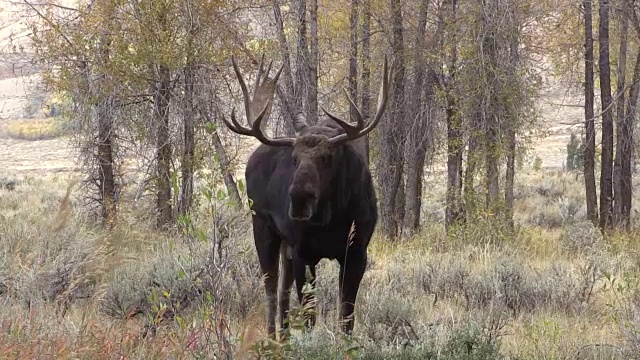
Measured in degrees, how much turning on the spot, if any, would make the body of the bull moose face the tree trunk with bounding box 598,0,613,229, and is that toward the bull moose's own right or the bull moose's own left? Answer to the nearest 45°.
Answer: approximately 135° to the bull moose's own left

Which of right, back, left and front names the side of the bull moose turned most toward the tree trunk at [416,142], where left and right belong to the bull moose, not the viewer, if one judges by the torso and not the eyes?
back

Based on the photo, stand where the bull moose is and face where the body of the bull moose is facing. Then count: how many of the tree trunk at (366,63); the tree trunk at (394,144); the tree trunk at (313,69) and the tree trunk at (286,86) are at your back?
4

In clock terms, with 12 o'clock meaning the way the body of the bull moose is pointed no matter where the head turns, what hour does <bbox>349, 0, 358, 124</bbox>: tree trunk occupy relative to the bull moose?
The tree trunk is roughly at 6 o'clock from the bull moose.

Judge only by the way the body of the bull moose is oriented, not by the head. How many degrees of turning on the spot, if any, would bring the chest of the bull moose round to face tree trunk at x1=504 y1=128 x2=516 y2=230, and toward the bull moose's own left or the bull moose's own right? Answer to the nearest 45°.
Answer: approximately 135° to the bull moose's own left

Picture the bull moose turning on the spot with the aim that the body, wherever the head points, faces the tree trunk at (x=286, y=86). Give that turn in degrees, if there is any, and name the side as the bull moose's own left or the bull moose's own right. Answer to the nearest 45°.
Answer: approximately 180°

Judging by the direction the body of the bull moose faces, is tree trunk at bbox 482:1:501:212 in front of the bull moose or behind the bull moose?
behind

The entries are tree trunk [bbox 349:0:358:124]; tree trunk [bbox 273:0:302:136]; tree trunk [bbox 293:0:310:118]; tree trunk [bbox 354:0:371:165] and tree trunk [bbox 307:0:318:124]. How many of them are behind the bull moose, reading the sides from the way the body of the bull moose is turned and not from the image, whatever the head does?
5

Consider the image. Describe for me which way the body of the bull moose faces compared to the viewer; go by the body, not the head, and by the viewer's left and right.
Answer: facing the viewer

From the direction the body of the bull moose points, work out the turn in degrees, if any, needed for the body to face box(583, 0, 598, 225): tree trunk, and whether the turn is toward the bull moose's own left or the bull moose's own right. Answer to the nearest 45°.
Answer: approximately 135° to the bull moose's own left

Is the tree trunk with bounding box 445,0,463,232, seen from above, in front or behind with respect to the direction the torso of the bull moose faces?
behind

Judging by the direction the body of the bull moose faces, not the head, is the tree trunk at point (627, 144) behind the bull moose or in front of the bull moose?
behind

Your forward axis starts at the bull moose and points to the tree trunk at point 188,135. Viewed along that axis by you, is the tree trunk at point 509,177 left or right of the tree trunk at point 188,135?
right
